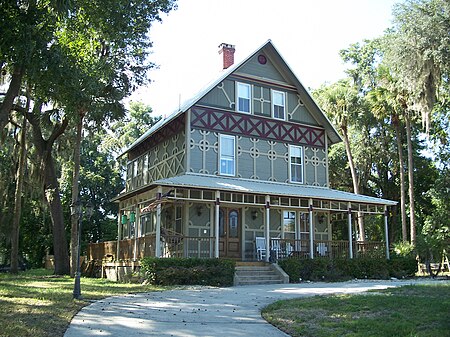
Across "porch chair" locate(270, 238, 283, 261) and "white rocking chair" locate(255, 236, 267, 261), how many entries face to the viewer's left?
0

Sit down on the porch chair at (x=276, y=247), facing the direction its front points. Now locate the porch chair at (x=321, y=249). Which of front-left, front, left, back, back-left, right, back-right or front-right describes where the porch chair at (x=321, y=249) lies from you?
left

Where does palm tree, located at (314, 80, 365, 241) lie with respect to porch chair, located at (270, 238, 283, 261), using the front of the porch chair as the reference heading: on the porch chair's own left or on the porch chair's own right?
on the porch chair's own left

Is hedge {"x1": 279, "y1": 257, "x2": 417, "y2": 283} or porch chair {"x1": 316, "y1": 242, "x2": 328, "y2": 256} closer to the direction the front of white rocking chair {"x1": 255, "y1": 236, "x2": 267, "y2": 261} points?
the hedge

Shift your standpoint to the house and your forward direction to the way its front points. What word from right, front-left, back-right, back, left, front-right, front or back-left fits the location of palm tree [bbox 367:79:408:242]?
left

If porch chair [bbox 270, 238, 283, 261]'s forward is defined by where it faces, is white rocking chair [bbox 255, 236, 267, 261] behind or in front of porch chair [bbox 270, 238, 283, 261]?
behind

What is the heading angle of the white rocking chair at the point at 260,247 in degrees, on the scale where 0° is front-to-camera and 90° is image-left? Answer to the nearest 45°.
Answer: approximately 315°

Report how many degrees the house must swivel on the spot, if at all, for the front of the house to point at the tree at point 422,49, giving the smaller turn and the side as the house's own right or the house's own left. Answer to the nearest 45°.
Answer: approximately 45° to the house's own left

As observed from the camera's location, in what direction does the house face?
facing the viewer and to the right of the viewer

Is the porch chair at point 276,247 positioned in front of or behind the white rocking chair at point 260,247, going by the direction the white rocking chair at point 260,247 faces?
in front

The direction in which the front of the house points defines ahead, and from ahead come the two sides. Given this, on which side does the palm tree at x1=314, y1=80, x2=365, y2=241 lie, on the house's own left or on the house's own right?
on the house's own left

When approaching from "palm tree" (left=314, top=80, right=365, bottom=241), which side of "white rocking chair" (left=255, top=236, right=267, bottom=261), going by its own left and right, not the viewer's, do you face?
left

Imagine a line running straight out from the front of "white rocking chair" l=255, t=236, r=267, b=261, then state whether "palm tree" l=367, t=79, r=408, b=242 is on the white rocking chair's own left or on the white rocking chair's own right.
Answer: on the white rocking chair's own left
